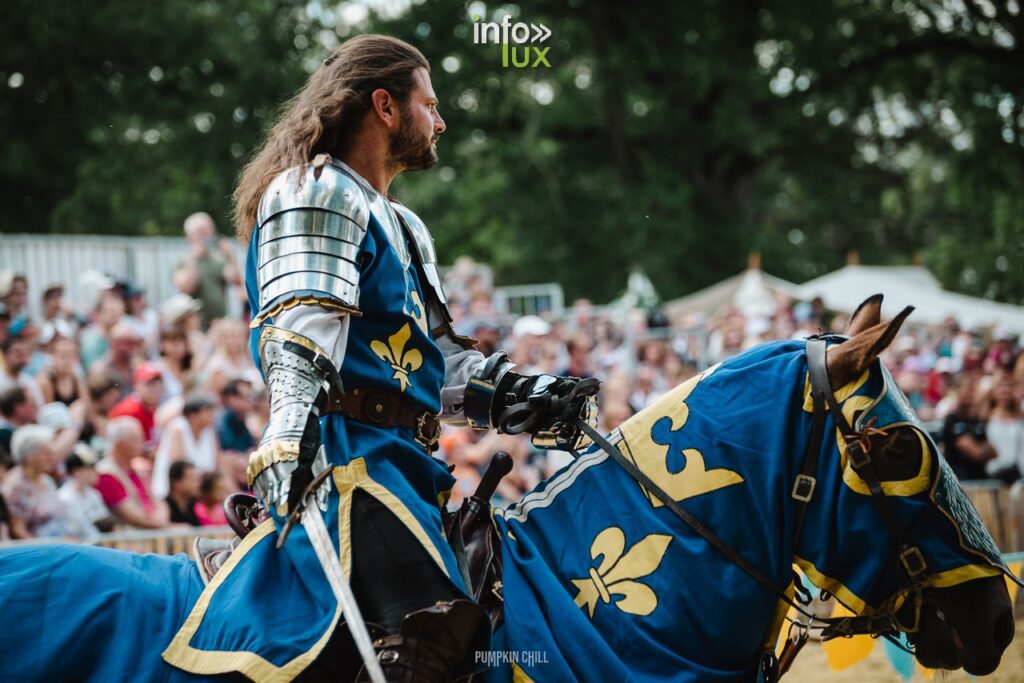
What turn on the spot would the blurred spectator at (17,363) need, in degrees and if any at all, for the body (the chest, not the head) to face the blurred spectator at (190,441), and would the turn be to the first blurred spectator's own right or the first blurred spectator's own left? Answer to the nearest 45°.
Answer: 0° — they already face them

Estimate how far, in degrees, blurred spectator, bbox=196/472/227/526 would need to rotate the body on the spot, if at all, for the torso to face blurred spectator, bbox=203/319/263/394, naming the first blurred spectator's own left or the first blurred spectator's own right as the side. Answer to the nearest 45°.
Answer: approximately 135° to the first blurred spectator's own left

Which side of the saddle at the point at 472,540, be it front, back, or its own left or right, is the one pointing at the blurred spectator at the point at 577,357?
left

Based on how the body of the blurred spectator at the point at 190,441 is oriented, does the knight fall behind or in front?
in front

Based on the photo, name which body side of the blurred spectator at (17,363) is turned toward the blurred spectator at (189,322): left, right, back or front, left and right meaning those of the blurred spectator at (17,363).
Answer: left

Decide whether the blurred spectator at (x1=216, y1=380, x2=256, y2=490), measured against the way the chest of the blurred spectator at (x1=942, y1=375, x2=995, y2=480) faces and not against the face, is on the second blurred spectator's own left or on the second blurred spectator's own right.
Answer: on the second blurred spectator's own right

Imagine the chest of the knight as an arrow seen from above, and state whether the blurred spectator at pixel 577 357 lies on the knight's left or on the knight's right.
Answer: on the knight's left

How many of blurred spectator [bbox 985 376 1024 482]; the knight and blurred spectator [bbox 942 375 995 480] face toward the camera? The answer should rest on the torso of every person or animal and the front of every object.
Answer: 2

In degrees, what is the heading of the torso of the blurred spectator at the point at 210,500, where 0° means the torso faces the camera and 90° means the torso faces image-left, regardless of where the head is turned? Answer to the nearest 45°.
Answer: approximately 315°

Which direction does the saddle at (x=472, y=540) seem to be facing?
to the viewer's right

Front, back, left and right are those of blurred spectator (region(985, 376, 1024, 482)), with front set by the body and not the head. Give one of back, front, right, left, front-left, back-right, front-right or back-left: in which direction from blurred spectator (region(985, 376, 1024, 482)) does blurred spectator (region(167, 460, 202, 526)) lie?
front-right

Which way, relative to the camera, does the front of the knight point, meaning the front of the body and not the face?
to the viewer's right

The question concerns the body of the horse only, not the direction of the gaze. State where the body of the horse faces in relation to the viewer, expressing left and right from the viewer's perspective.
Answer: facing to the right of the viewer
